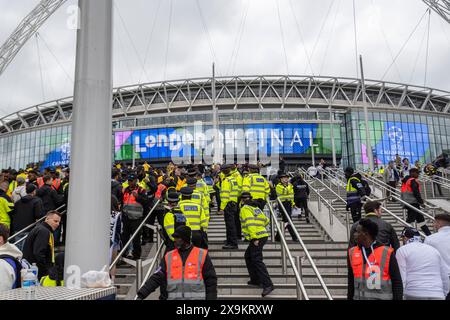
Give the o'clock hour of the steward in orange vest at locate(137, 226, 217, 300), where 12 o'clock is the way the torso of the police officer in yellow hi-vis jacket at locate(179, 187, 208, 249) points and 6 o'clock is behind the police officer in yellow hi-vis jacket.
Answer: The steward in orange vest is roughly at 6 o'clock from the police officer in yellow hi-vis jacket.

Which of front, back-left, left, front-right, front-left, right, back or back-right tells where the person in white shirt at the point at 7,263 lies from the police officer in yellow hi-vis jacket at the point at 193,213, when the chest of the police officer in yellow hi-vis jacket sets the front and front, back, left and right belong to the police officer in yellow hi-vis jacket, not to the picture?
back-left

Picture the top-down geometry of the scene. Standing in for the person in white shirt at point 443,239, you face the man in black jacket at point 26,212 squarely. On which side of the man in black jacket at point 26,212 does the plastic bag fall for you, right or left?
left

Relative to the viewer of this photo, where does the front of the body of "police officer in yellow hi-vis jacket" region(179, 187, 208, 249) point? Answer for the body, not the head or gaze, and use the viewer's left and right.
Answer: facing away from the viewer

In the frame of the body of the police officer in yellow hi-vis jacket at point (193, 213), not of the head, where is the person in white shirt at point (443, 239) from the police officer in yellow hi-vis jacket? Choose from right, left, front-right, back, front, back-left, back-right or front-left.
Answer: back-right
